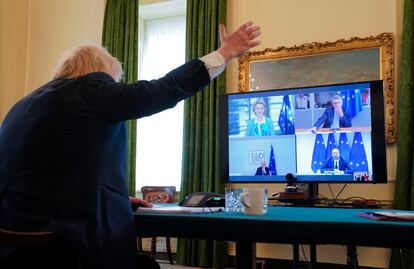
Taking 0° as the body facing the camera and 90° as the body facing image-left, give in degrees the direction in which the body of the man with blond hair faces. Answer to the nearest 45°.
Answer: approximately 225°

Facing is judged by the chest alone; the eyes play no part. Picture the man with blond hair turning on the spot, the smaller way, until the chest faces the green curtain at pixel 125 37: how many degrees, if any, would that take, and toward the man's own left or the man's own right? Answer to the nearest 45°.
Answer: approximately 45° to the man's own left

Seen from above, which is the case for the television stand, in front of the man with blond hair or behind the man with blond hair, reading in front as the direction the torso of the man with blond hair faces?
in front

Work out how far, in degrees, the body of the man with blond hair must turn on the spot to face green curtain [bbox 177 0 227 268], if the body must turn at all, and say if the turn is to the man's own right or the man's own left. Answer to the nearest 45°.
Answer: approximately 45° to the man's own left

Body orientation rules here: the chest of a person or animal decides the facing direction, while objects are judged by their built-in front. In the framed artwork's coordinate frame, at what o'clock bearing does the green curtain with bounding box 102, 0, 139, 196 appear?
The green curtain is roughly at 2 o'clock from the framed artwork.

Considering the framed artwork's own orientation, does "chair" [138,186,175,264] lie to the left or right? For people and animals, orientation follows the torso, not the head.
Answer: on its right

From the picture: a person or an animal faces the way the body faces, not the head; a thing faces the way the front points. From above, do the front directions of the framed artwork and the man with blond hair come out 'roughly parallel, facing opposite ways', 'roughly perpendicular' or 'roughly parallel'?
roughly parallel, facing opposite ways

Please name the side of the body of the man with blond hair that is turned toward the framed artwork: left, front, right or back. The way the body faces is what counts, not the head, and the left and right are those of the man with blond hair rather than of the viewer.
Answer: front

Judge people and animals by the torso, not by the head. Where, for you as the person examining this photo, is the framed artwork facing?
facing the viewer and to the left of the viewer

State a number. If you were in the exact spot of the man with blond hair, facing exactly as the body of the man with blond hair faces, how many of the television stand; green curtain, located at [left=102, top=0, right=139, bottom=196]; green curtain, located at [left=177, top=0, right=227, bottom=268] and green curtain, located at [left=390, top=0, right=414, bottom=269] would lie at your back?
0

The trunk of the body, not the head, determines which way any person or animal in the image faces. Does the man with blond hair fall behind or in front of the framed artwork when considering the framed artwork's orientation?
in front

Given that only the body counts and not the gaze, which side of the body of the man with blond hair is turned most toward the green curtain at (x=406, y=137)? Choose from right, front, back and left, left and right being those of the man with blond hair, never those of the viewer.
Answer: front
